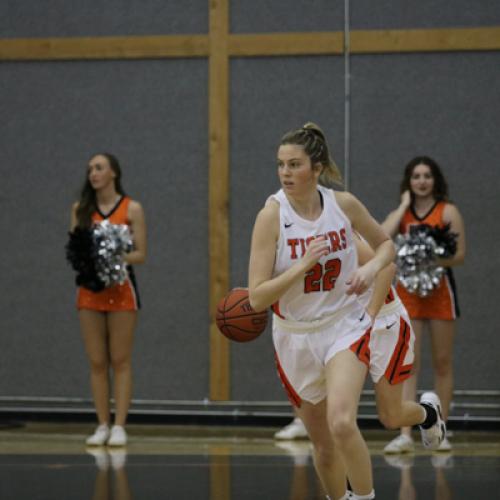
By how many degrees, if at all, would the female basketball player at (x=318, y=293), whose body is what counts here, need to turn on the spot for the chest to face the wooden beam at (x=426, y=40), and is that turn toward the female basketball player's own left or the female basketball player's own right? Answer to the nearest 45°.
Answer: approximately 180°

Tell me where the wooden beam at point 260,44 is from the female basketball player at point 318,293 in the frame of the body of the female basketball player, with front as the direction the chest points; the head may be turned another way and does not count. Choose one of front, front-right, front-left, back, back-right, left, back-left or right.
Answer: back

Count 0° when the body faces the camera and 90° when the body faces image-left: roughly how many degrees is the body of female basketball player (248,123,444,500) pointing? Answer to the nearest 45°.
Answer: approximately 0°

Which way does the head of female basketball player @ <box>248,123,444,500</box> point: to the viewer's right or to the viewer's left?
to the viewer's left

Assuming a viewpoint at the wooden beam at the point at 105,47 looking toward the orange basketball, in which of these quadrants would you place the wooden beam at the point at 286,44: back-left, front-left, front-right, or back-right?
front-left

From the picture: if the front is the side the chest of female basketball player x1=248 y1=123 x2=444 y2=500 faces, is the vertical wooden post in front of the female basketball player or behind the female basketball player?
behind

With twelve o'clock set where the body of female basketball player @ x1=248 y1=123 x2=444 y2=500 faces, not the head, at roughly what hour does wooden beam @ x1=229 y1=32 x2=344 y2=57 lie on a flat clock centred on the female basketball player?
The wooden beam is roughly at 6 o'clock from the female basketball player.

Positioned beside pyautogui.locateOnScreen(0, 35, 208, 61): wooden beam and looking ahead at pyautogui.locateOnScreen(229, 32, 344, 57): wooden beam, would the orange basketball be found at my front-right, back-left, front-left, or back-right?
front-right
